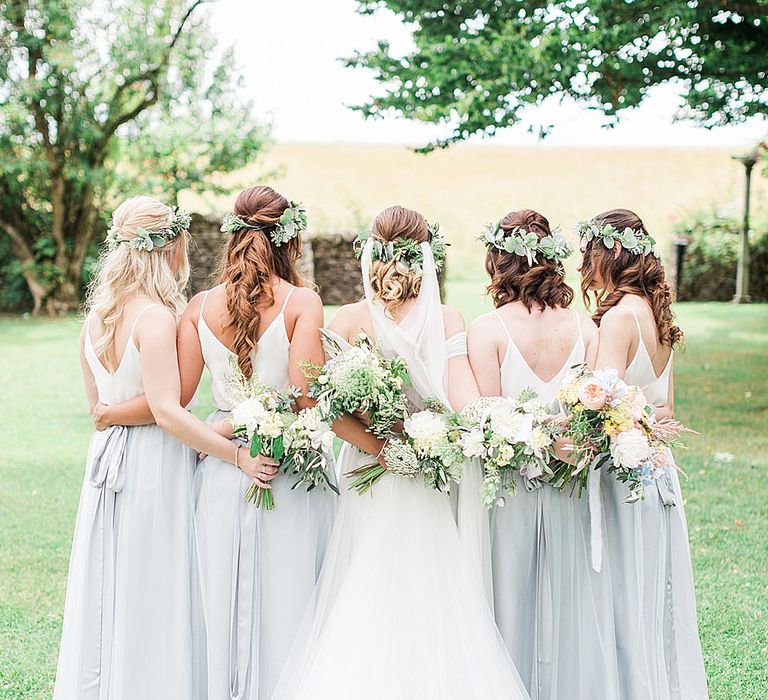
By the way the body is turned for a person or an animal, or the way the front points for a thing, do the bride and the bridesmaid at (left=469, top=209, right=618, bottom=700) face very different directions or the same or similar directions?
same or similar directions

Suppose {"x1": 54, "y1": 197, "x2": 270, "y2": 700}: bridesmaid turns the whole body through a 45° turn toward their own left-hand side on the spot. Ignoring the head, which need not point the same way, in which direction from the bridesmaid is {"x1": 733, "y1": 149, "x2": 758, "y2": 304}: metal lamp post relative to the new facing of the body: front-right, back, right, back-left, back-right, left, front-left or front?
front-right

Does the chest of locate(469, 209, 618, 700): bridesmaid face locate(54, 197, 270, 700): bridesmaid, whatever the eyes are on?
no

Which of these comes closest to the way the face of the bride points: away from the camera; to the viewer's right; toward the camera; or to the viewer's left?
away from the camera

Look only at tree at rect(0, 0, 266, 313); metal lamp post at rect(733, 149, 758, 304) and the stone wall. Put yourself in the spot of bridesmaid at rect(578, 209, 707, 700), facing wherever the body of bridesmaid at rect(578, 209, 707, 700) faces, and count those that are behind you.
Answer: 0

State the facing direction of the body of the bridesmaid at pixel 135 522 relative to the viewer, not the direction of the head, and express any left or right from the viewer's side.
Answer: facing away from the viewer and to the right of the viewer

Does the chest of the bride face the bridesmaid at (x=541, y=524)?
no

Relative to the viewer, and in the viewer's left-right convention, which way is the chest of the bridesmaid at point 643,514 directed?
facing away from the viewer and to the left of the viewer

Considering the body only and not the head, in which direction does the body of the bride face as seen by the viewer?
away from the camera

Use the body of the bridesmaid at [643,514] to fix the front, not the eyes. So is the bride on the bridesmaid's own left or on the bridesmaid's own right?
on the bridesmaid's own left

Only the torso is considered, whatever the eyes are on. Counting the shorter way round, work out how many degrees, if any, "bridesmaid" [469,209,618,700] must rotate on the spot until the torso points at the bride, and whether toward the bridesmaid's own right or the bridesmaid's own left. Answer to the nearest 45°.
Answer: approximately 135° to the bridesmaid's own left

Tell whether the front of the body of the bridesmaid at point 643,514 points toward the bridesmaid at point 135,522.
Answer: no

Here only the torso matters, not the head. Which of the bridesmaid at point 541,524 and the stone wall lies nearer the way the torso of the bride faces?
the stone wall

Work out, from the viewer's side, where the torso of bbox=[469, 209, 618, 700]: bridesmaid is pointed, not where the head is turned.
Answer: away from the camera

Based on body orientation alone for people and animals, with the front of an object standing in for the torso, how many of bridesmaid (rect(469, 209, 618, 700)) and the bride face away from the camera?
2

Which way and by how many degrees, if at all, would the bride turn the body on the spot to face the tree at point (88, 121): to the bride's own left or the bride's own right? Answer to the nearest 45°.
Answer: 0° — they already face it
